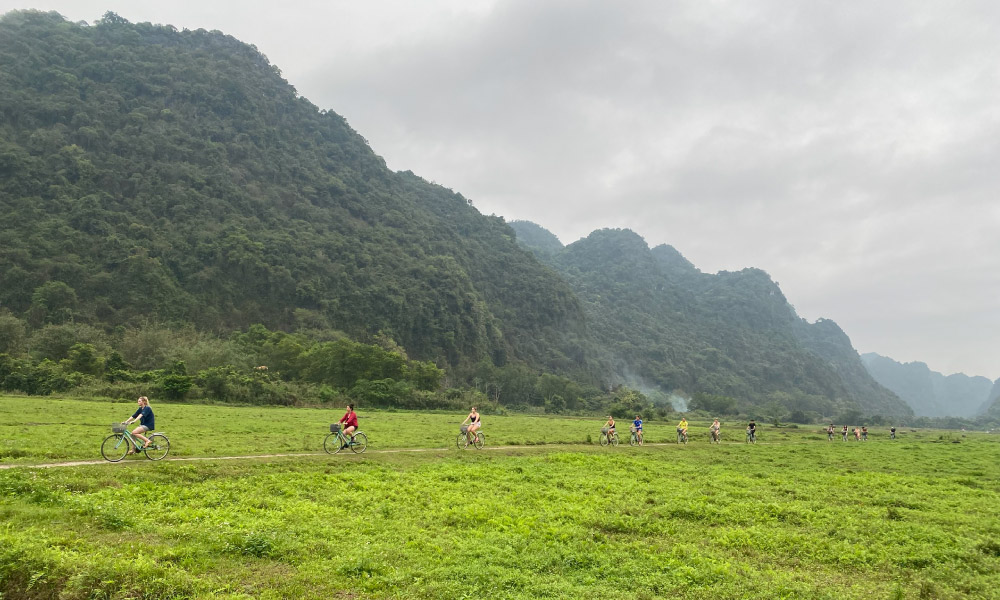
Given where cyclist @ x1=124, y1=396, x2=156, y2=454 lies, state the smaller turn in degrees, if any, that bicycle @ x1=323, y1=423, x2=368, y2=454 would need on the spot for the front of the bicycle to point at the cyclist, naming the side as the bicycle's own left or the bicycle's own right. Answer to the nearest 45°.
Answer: approximately 45° to the bicycle's own left

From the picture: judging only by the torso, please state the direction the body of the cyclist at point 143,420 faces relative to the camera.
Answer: to the viewer's left

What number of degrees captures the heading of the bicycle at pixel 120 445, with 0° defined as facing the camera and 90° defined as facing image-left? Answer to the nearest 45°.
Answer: approximately 90°

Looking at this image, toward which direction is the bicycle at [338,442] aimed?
to the viewer's left

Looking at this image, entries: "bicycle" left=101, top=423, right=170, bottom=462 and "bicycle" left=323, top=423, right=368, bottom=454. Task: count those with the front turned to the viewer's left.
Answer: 2
